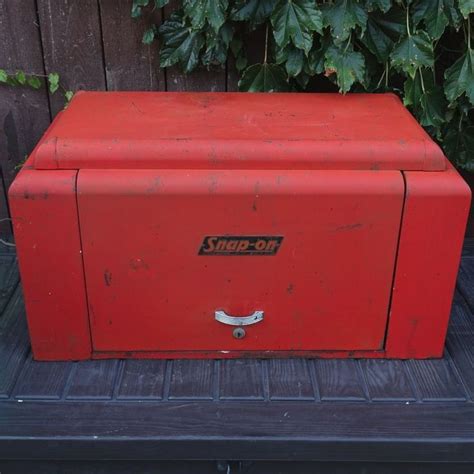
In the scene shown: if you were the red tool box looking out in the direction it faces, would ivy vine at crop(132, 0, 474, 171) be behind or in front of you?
behind

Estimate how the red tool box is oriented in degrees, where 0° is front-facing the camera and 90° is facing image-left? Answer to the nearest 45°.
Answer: approximately 0°

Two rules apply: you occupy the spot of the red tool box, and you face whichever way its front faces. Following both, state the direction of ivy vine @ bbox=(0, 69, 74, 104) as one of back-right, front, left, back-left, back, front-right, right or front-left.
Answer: back-right
